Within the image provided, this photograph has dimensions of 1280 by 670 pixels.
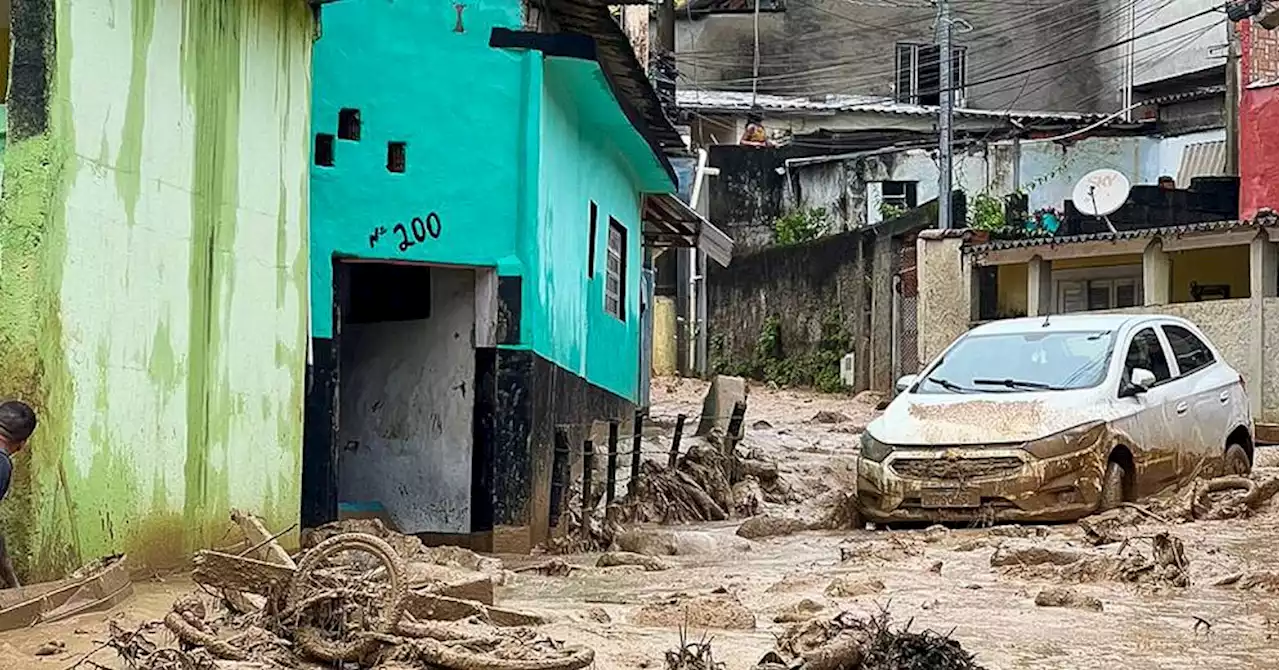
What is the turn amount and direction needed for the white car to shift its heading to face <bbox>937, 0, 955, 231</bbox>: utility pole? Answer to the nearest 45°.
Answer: approximately 135° to its right

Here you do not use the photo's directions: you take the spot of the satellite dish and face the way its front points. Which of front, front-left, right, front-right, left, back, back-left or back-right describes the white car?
front

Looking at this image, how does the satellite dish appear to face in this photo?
toward the camera

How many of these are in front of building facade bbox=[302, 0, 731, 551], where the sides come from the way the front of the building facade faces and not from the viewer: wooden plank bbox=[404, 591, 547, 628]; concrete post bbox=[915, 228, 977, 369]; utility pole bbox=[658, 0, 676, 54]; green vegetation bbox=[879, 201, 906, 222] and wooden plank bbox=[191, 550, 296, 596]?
2

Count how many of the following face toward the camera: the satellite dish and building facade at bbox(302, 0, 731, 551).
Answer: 2

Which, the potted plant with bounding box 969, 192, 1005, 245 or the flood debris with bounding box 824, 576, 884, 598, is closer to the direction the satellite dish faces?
the flood debris

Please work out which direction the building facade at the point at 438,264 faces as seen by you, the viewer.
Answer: facing the viewer

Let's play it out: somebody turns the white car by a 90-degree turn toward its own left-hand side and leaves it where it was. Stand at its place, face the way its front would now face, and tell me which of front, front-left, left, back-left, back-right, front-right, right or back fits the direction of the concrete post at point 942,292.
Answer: back-left

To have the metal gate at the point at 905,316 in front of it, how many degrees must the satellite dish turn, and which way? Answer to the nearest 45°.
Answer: approximately 135° to its right

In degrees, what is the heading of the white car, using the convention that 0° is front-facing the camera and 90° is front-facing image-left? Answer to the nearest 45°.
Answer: approximately 45°

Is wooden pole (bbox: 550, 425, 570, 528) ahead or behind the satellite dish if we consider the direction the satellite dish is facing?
ahead

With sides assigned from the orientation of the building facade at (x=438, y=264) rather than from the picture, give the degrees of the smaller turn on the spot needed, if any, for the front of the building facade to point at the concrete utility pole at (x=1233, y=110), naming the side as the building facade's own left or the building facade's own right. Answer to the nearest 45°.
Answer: approximately 135° to the building facade's own left

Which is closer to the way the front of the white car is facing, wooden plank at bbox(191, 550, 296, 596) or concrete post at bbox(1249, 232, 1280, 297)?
the wooden plank

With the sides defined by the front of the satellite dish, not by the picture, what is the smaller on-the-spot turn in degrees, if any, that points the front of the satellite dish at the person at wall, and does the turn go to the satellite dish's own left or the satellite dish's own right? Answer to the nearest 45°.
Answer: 0° — it already faces them
